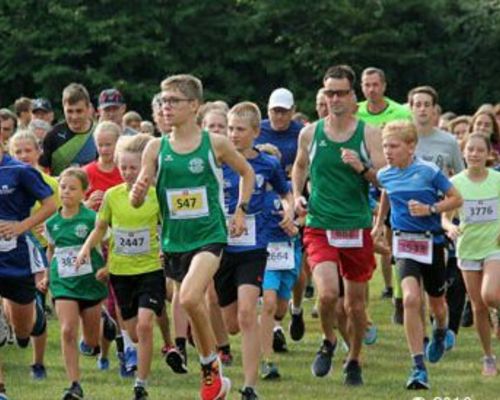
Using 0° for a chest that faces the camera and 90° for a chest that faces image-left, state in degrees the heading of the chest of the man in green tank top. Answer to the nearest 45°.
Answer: approximately 0°

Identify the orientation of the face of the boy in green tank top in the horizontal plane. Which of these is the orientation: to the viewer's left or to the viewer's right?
to the viewer's left

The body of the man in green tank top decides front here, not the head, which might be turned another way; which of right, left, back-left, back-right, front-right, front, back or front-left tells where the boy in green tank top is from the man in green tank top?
front-right
